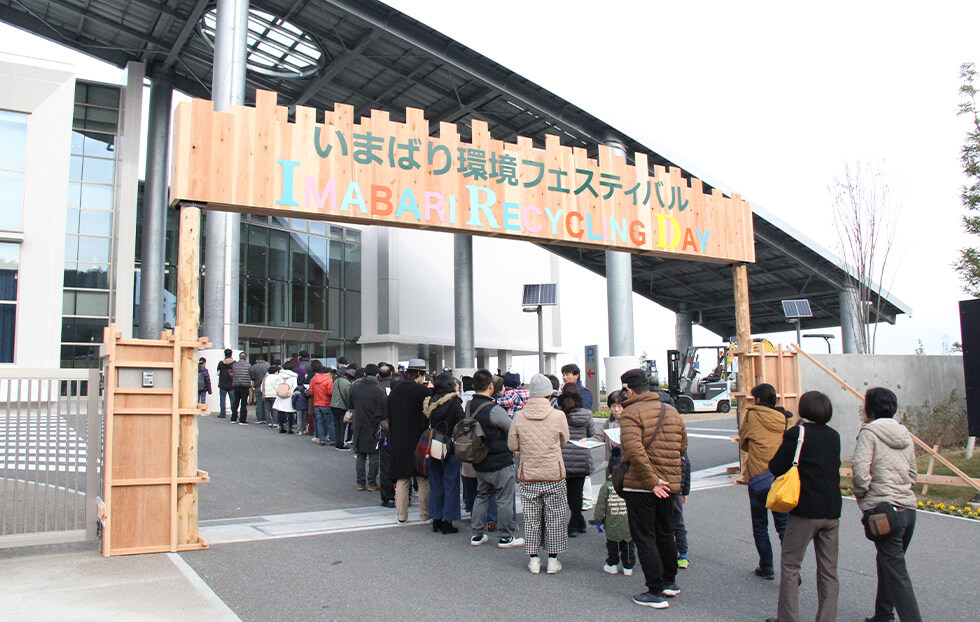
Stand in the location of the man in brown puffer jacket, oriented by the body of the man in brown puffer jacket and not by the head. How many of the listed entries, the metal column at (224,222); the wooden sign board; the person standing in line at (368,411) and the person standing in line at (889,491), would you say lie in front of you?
3

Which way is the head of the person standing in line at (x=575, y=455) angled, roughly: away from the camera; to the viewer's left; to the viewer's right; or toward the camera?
away from the camera

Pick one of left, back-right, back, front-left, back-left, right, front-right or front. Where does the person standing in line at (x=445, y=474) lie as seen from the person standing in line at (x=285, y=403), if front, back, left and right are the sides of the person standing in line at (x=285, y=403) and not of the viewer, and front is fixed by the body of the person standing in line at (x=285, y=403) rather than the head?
back

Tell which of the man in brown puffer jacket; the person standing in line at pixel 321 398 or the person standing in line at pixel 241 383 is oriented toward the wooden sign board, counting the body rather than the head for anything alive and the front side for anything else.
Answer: the man in brown puffer jacket

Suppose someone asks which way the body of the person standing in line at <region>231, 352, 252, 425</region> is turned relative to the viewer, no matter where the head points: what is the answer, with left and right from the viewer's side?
facing away from the viewer

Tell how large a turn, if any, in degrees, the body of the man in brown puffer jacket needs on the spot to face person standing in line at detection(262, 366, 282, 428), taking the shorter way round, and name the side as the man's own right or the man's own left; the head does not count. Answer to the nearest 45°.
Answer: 0° — they already face them

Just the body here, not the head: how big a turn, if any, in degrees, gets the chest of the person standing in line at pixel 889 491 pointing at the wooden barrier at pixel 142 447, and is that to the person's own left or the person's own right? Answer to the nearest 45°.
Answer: approximately 45° to the person's own left

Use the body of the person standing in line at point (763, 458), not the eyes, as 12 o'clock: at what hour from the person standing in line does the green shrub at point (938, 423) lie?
The green shrub is roughly at 2 o'clock from the person standing in line.

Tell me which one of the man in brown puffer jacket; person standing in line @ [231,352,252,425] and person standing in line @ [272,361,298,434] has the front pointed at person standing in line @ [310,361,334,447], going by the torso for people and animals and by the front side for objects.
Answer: the man in brown puffer jacket

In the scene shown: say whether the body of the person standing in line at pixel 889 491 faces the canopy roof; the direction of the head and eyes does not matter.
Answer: yes

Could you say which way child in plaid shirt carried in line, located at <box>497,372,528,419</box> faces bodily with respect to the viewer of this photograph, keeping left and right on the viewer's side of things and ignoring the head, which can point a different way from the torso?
facing away from the viewer

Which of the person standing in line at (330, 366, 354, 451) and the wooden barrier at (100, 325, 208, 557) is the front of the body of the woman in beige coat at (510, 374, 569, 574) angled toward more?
the person standing in line

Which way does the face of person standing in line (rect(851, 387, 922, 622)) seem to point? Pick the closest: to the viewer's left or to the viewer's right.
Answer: to the viewer's left

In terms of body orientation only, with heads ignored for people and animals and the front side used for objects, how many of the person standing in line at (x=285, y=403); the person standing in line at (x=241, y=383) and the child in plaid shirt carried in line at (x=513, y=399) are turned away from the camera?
3

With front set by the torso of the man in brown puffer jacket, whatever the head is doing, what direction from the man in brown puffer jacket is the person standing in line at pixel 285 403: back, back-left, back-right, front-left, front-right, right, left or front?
front

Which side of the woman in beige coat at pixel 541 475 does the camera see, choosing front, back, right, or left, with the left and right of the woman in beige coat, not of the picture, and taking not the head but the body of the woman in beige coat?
back

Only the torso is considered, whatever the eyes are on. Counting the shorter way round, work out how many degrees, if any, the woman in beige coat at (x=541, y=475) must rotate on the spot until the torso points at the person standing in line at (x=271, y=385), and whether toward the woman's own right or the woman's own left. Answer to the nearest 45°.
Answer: approximately 45° to the woman's own left

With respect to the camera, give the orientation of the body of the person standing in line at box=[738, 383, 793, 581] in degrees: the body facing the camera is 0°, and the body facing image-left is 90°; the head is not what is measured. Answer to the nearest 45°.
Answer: approximately 135°

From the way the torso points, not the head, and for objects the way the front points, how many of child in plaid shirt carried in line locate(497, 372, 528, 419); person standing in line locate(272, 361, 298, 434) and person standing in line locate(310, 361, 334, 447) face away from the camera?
3

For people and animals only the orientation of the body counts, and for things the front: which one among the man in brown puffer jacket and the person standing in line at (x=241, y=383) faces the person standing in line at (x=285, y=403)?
the man in brown puffer jacket
